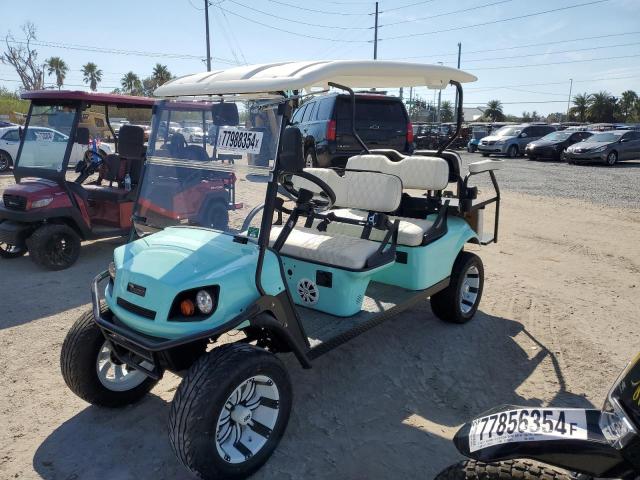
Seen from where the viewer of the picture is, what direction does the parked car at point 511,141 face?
facing the viewer and to the left of the viewer

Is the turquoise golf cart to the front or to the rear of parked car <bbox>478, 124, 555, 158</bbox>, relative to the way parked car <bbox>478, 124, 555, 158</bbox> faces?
to the front

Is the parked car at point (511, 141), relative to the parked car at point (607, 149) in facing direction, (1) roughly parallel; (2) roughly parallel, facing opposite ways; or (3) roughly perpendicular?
roughly parallel

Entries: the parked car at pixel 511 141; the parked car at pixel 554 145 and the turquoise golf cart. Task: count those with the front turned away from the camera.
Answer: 0

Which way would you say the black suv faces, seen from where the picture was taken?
facing away from the viewer and to the left of the viewer

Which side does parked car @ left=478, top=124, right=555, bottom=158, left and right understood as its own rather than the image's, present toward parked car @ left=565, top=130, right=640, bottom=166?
left

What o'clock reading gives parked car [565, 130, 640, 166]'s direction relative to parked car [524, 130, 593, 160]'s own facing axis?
parked car [565, 130, 640, 166] is roughly at 9 o'clock from parked car [524, 130, 593, 160].

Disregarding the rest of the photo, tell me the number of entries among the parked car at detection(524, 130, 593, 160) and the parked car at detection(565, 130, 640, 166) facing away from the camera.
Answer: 0

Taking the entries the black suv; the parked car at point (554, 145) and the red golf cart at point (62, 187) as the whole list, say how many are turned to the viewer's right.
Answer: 0

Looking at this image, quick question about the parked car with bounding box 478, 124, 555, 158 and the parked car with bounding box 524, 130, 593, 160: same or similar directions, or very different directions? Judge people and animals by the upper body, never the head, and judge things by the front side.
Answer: same or similar directions

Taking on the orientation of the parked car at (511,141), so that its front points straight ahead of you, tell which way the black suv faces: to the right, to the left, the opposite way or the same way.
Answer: to the right

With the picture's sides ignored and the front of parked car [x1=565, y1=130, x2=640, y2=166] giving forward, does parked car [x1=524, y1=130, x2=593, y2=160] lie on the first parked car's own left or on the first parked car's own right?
on the first parked car's own right

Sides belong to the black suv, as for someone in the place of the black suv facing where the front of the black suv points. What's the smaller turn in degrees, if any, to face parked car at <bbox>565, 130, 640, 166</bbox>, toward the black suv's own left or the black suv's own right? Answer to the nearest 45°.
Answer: approximately 90° to the black suv's own right

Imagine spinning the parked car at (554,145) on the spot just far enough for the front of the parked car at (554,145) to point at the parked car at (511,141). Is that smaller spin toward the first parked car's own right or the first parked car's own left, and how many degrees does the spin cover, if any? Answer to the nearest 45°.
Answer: approximately 90° to the first parked car's own right
